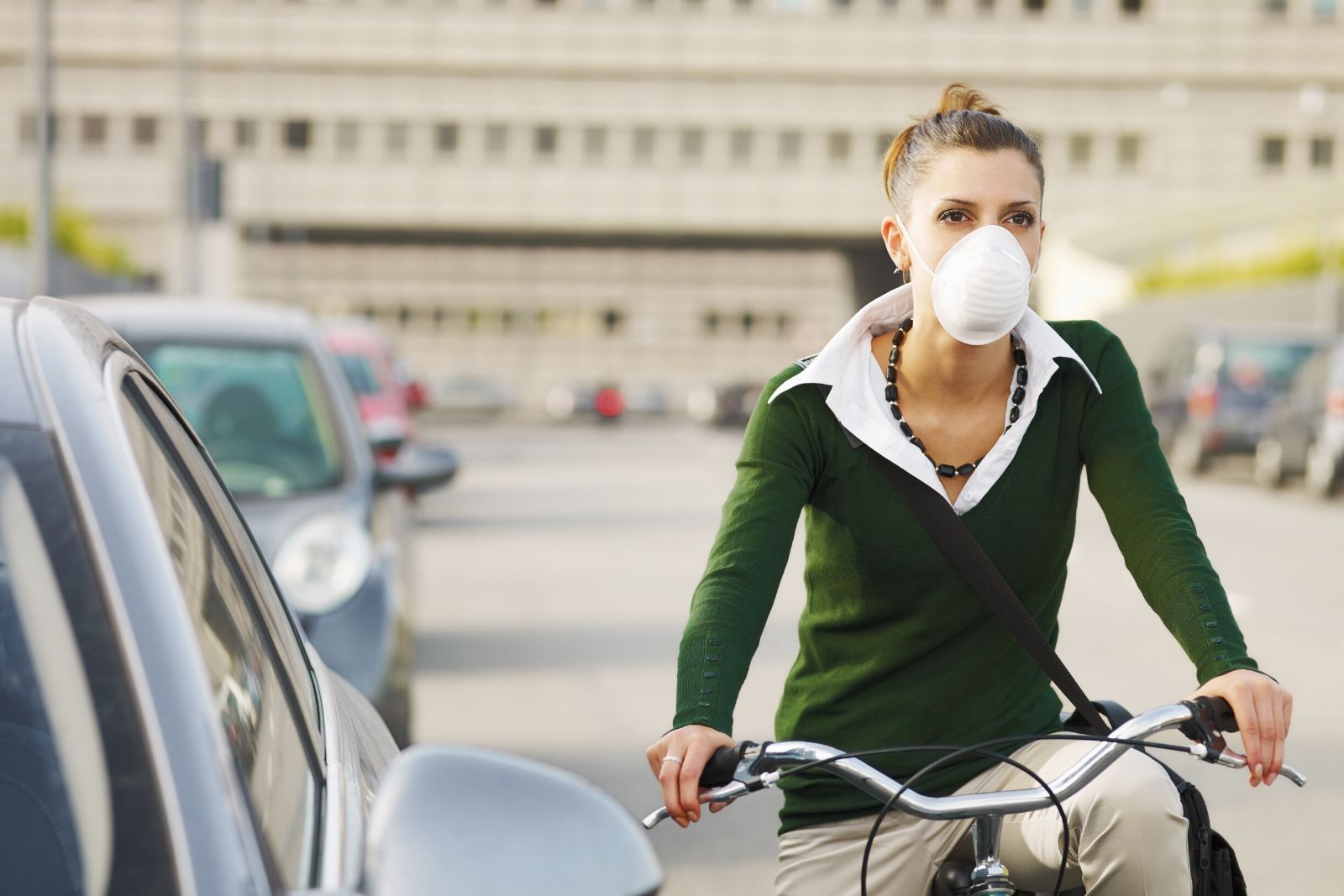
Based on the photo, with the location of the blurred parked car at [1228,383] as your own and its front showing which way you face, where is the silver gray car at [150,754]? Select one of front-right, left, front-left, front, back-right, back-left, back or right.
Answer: back-left

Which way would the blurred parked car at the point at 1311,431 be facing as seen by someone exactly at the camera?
facing away from the viewer and to the left of the viewer

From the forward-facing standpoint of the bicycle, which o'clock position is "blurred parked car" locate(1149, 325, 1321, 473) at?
The blurred parked car is roughly at 6 o'clock from the bicycle.

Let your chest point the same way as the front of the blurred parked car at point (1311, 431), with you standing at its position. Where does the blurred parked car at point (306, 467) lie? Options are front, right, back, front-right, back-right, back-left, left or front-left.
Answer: back-left

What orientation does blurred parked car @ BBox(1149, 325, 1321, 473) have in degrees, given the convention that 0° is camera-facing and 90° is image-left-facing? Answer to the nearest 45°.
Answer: approximately 135°

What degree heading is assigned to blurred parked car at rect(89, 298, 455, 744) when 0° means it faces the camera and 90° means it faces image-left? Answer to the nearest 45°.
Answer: approximately 0°

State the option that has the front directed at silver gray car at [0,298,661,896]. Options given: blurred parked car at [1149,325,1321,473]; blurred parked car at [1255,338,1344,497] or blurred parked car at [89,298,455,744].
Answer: blurred parked car at [89,298,455,744]

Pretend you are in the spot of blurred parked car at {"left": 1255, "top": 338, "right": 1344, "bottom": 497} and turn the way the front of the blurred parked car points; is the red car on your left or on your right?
on your left

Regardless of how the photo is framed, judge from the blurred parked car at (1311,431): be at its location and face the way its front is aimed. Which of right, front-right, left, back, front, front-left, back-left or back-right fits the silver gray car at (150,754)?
back-left

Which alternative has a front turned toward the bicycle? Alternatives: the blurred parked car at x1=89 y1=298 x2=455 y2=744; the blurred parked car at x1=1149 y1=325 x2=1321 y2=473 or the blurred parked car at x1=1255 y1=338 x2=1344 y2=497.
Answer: the blurred parked car at x1=89 y1=298 x2=455 y2=744

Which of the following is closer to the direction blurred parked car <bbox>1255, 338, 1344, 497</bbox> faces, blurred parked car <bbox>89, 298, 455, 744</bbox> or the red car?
the red car
